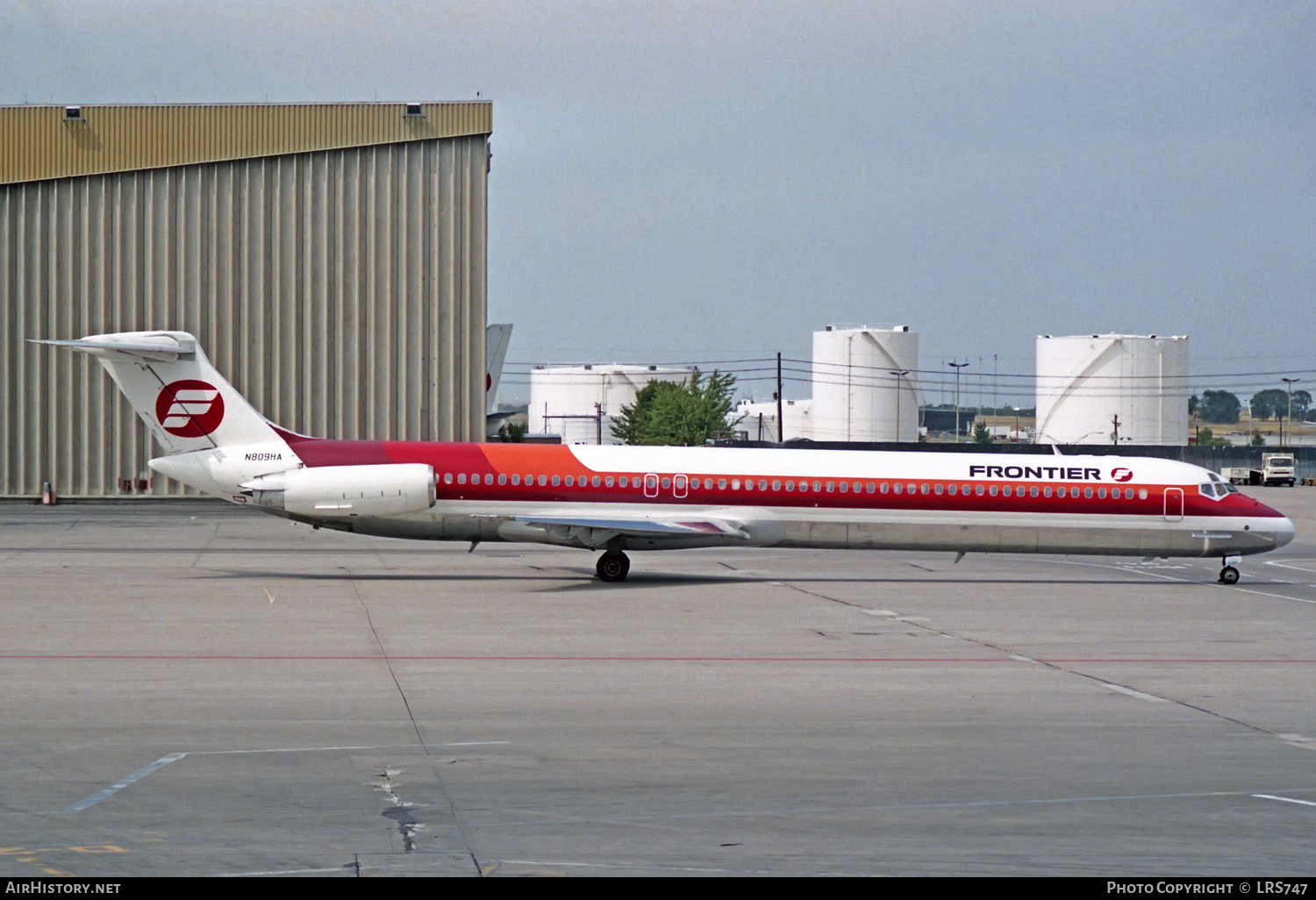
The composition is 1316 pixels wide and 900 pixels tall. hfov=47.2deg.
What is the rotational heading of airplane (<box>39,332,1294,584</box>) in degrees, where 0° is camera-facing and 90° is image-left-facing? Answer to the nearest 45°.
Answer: approximately 270°
